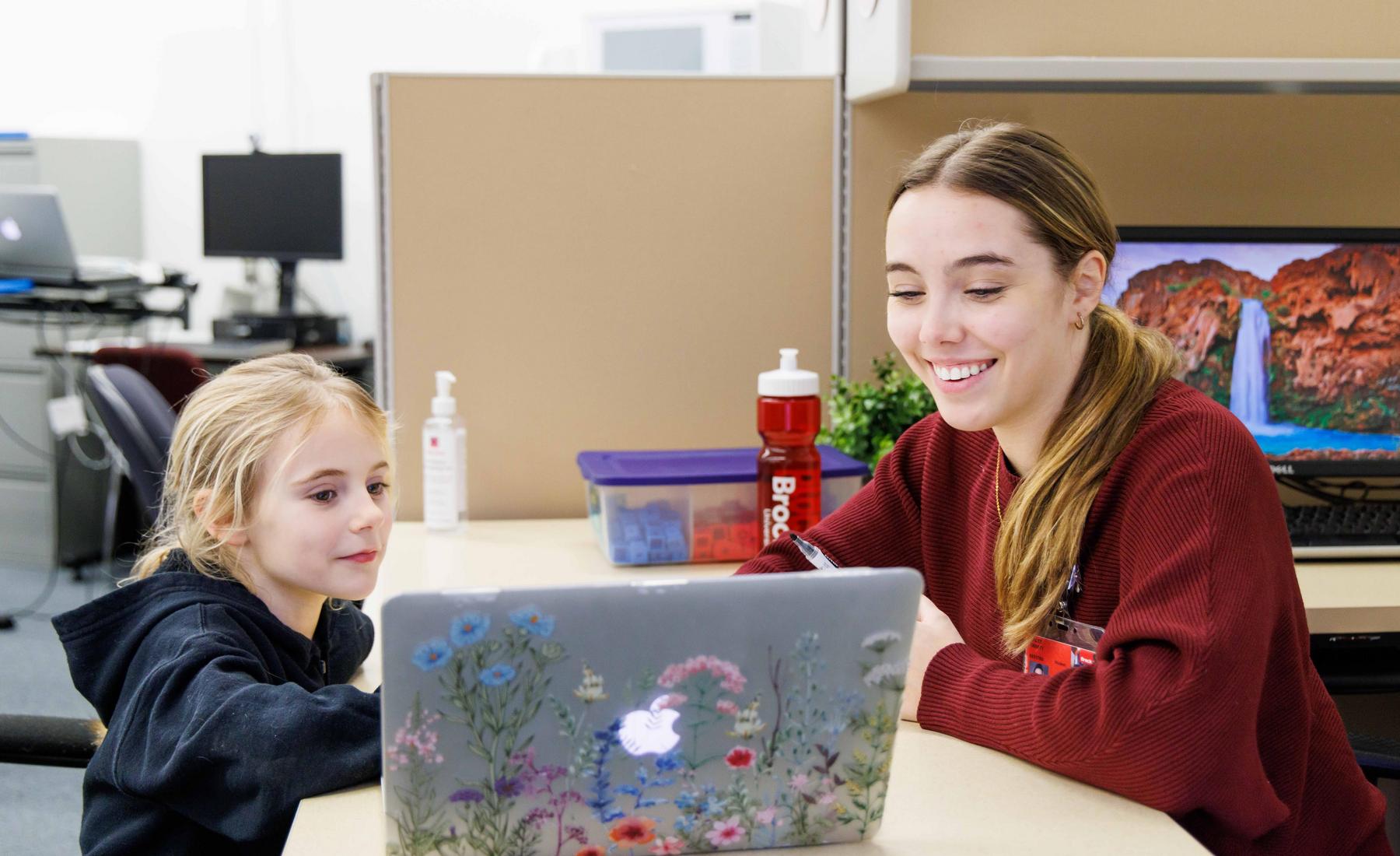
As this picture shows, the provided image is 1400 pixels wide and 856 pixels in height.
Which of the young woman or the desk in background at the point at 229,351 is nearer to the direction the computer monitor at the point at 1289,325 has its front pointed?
the young woman

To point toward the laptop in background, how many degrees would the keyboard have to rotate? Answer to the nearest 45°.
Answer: approximately 90° to its right

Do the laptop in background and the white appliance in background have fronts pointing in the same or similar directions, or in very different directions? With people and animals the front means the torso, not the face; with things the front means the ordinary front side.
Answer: very different directions

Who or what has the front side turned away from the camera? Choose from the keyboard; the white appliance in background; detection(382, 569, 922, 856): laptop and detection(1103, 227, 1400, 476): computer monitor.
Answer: the laptop

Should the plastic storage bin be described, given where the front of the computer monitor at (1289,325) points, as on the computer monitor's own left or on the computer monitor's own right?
on the computer monitor's own right

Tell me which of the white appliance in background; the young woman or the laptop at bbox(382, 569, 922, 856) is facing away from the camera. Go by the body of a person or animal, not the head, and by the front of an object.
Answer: the laptop

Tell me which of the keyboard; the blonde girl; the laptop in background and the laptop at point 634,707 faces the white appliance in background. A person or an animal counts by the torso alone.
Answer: the laptop

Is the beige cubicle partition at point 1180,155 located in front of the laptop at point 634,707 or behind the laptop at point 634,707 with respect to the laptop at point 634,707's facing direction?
in front

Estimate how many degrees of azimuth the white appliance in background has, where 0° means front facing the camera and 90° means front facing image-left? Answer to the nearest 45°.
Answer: approximately 45°

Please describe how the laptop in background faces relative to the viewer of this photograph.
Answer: facing away from the viewer and to the right of the viewer
